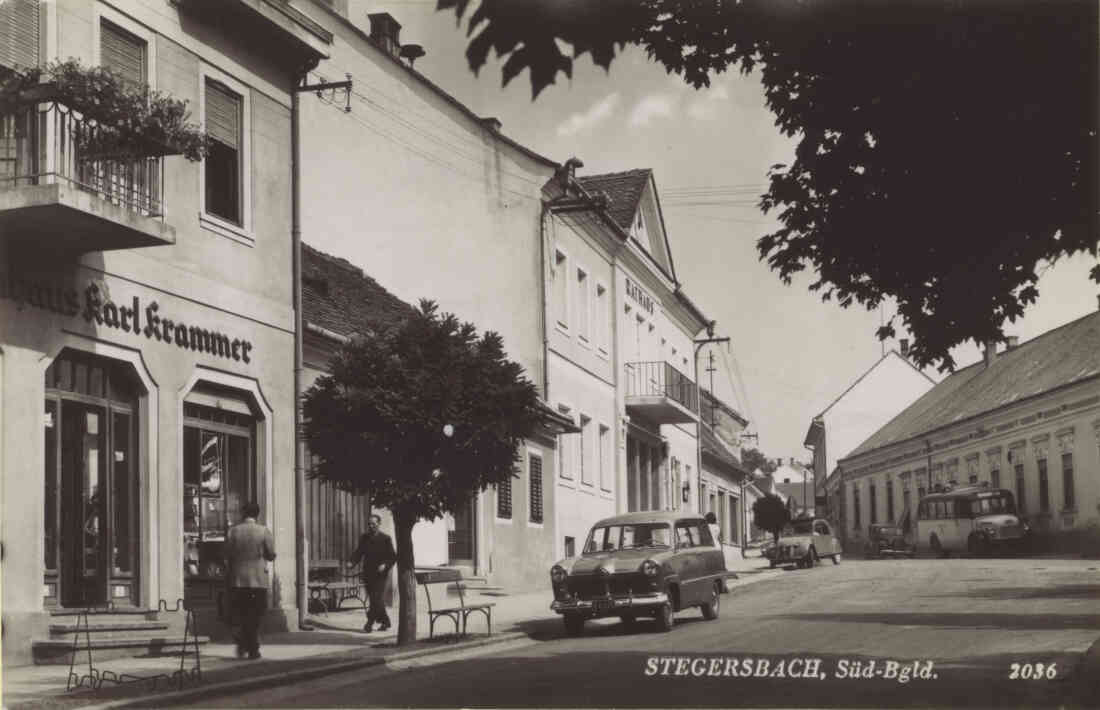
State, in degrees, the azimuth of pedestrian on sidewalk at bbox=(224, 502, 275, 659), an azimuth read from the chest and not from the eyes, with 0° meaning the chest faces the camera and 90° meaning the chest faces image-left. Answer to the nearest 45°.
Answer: approximately 180°

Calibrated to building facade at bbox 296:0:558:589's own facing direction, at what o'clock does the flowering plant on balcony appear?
The flowering plant on balcony is roughly at 2 o'clock from the building facade.

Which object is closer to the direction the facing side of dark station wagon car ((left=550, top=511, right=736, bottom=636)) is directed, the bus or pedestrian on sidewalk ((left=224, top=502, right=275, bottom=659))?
the pedestrian on sidewalk

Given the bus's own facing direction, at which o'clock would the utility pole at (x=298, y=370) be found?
The utility pole is roughly at 2 o'clock from the bus.

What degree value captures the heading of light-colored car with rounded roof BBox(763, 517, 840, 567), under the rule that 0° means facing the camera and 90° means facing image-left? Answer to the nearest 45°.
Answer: approximately 45°
